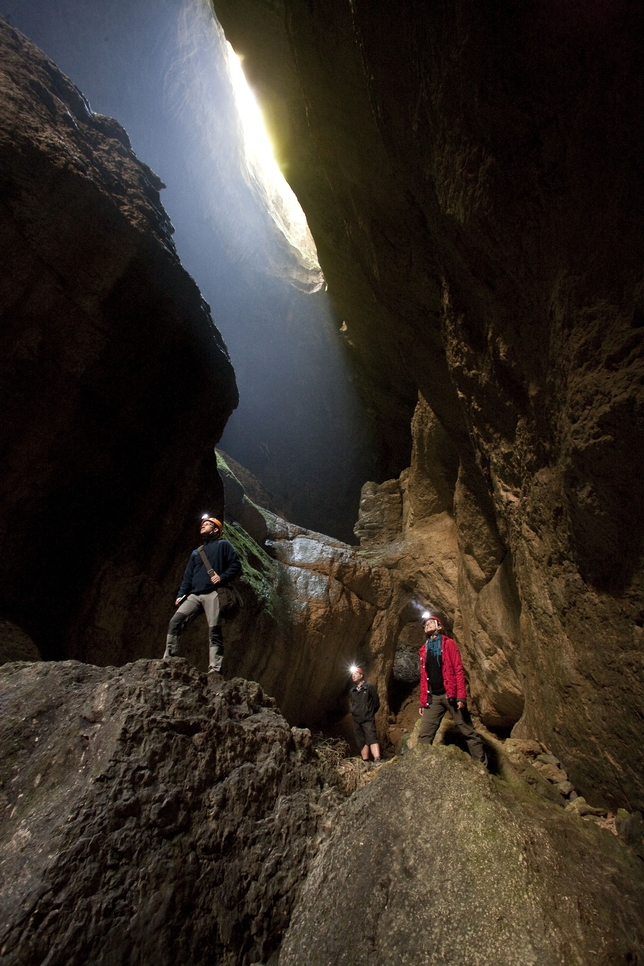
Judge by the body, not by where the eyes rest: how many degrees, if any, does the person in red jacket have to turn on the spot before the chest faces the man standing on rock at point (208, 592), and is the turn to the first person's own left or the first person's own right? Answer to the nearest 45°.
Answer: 0° — they already face them

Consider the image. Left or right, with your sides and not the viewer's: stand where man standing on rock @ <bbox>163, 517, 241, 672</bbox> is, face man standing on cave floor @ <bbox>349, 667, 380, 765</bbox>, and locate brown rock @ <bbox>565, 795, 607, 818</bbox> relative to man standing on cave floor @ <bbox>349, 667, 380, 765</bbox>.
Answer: right

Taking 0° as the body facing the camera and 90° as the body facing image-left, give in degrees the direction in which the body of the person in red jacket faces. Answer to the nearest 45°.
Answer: approximately 45°

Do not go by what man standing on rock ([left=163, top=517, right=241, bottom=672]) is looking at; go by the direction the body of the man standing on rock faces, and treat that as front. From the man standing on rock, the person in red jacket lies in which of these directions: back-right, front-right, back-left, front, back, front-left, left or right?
back-left

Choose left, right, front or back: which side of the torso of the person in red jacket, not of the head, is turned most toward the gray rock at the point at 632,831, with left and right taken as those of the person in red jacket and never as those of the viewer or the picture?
left

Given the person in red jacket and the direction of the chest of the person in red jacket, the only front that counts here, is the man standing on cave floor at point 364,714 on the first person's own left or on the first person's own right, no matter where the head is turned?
on the first person's own right
